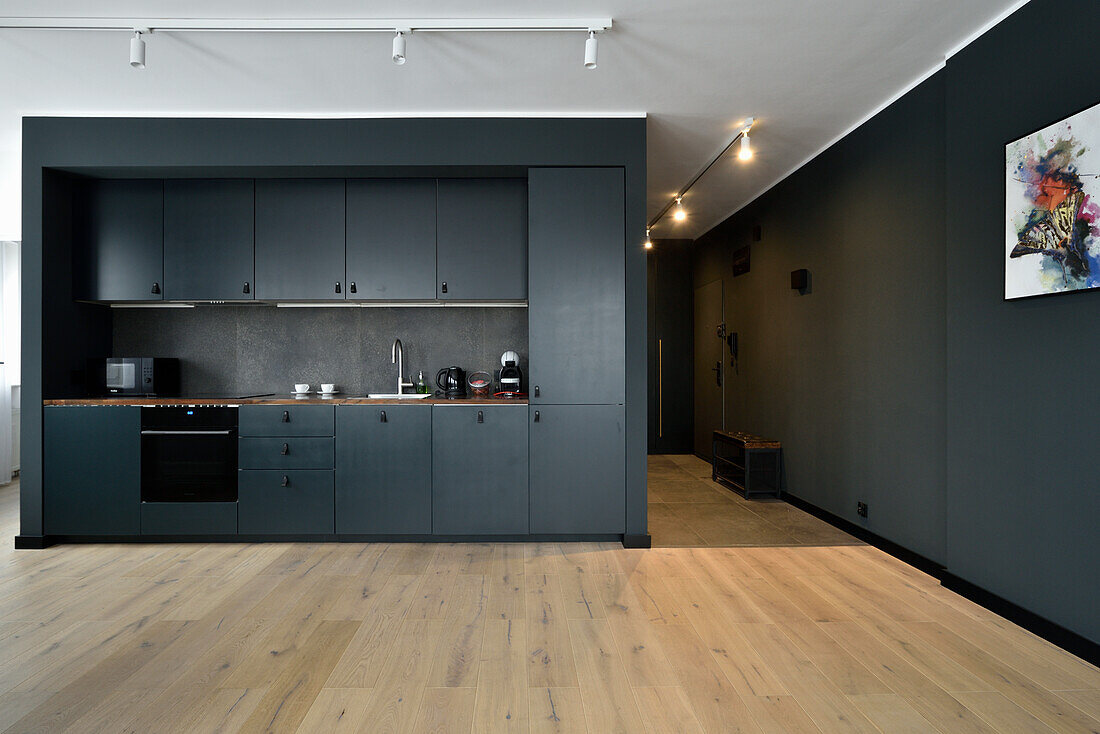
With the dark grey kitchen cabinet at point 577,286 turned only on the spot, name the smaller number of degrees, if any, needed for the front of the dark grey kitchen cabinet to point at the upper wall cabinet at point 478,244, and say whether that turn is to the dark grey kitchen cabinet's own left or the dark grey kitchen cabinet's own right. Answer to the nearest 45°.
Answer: approximately 90° to the dark grey kitchen cabinet's own right

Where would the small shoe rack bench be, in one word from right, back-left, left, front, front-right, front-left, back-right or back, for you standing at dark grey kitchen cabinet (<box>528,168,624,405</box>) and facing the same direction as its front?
back-left

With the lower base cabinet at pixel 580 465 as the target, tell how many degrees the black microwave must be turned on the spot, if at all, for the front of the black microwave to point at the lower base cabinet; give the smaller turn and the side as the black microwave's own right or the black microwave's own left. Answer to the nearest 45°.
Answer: approximately 45° to the black microwave's own left

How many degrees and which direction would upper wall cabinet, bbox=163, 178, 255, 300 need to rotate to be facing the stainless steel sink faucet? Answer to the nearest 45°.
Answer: approximately 90° to its left

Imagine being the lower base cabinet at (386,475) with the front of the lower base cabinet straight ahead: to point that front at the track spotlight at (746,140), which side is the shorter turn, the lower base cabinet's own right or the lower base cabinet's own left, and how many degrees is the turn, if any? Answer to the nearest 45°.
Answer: approximately 90° to the lower base cabinet's own left

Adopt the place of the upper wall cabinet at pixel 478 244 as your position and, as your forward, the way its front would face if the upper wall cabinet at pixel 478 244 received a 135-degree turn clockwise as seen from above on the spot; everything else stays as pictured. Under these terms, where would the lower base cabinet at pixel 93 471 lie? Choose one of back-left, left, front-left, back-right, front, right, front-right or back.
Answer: front-left
